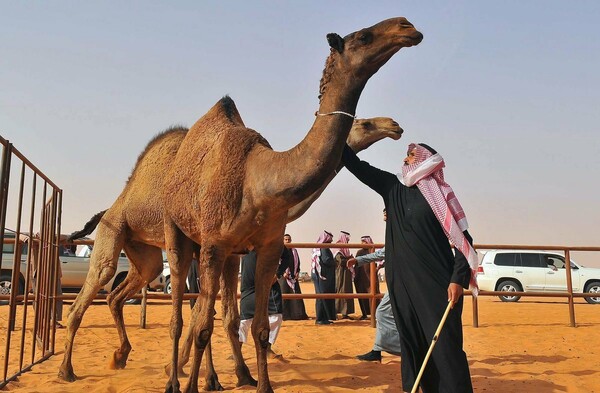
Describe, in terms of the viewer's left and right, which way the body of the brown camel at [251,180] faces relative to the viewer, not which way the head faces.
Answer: facing the viewer and to the right of the viewer

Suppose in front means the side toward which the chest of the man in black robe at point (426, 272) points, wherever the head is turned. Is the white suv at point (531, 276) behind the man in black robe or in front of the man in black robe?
behind

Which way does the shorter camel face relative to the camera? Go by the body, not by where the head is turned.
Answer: to the viewer's right

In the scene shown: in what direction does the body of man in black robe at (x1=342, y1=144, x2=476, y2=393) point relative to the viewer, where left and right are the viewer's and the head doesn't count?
facing the viewer and to the left of the viewer

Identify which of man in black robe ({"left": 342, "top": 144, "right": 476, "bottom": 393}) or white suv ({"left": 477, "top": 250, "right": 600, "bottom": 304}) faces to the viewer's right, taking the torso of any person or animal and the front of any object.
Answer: the white suv

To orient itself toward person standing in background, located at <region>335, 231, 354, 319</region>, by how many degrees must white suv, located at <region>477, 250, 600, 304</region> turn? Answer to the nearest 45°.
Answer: approximately 135° to its right

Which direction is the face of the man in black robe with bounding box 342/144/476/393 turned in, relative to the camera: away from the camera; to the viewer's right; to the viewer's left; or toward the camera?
to the viewer's left
